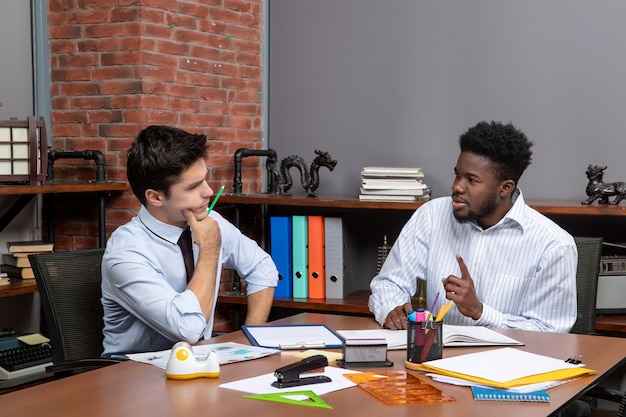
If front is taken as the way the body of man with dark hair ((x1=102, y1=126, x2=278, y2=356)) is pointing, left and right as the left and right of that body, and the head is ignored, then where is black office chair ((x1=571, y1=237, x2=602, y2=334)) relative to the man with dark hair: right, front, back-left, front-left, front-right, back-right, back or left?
front-left

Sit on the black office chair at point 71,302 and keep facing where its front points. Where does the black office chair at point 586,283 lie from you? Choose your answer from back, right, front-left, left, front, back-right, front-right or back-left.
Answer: front-left

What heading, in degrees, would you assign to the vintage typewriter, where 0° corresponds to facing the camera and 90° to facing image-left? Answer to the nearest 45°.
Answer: approximately 315°

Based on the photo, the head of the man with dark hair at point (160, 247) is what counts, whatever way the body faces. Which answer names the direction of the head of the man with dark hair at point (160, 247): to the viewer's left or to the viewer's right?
to the viewer's right

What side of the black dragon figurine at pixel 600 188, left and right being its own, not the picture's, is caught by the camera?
left

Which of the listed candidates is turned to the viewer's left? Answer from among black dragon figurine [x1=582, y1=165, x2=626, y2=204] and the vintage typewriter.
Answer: the black dragon figurine

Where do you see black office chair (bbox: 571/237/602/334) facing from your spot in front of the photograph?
facing the viewer and to the left of the viewer

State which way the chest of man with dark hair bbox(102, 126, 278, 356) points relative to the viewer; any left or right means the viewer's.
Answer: facing the viewer and to the right of the viewer

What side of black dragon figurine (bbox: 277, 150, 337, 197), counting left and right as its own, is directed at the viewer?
right
